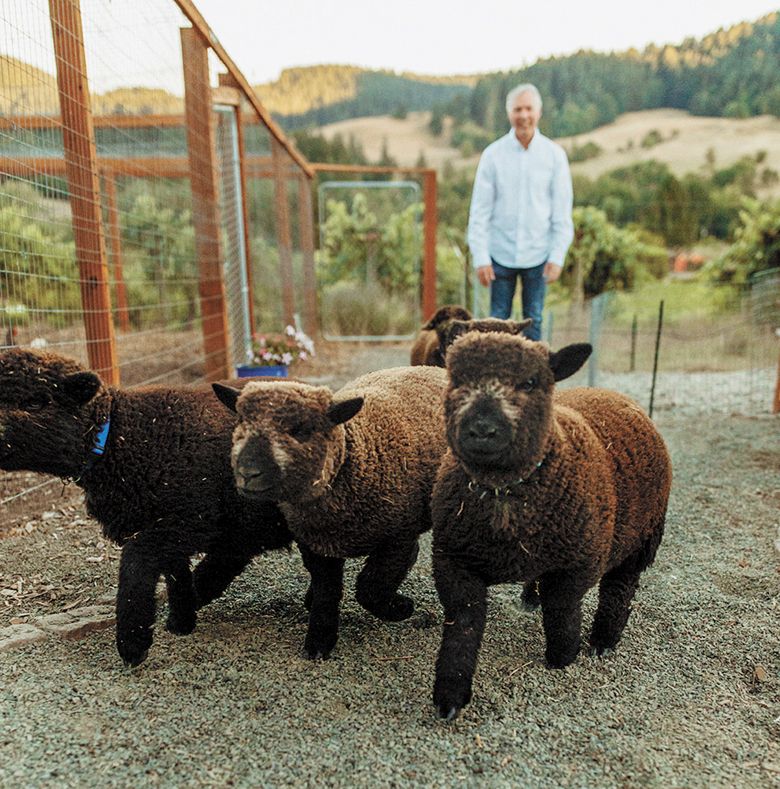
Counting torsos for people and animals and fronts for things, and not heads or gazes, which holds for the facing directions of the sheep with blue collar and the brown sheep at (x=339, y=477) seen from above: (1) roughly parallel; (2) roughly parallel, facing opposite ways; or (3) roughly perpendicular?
roughly parallel

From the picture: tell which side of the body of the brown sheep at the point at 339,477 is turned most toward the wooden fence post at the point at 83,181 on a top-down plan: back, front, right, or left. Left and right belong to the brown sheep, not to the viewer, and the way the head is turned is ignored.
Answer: right

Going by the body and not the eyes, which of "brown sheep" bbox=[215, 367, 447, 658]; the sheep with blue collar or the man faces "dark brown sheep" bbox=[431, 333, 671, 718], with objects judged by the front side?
the man

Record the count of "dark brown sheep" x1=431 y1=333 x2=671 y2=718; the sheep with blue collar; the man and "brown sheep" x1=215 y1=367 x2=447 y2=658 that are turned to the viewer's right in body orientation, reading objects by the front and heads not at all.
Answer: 0

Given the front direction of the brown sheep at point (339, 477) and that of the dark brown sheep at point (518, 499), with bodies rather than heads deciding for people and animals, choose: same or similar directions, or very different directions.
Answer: same or similar directions

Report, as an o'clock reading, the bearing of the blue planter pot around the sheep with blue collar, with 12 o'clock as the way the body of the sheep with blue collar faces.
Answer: The blue planter pot is roughly at 5 o'clock from the sheep with blue collar.

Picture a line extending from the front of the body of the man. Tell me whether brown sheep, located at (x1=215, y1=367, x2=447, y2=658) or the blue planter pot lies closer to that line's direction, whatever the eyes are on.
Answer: the brown sheep

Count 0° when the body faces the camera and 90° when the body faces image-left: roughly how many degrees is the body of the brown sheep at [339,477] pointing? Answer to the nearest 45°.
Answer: approximately 45°

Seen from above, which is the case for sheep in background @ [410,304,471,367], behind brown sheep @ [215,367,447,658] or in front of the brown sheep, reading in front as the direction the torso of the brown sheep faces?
behind

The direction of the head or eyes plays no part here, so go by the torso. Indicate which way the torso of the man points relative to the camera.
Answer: toward the camera

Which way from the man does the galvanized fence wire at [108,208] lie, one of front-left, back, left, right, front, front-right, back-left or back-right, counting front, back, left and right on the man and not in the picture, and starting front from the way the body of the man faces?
right
